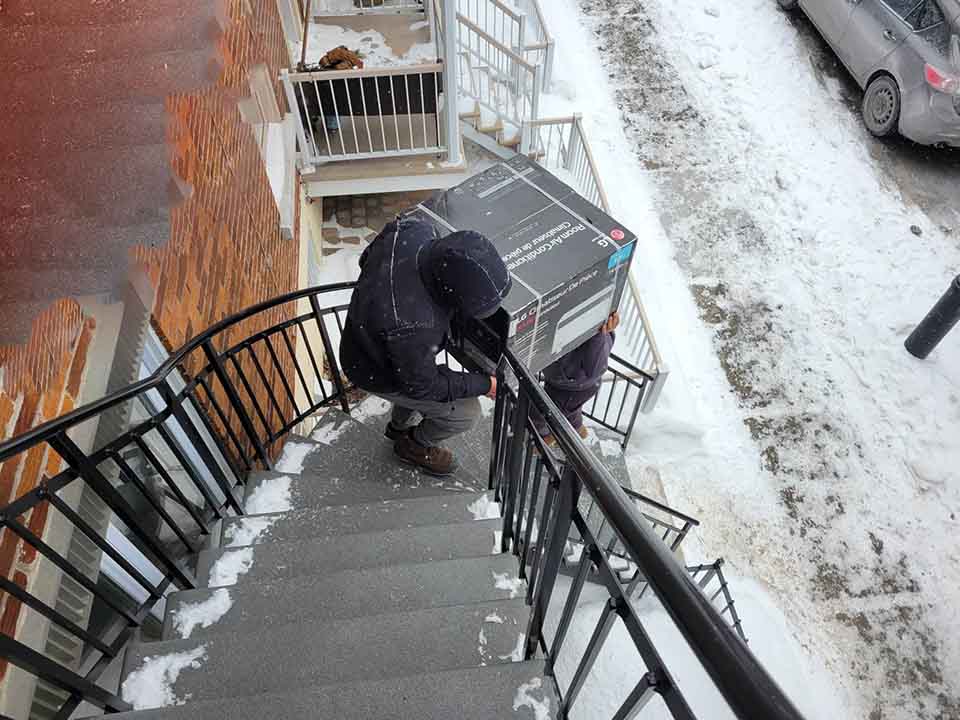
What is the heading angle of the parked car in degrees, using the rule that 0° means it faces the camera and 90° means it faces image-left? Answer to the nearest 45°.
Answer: approximately 135°

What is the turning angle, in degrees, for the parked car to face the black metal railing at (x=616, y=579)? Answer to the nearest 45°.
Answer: approximately 135° to its left

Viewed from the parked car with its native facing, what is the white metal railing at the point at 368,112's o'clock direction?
The white metal railing is roughly at 9 o'clock from the parked car.

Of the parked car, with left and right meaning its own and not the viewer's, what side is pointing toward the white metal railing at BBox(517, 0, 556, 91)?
left

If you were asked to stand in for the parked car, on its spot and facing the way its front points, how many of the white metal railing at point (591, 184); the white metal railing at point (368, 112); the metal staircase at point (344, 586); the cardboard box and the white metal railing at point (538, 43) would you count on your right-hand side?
0

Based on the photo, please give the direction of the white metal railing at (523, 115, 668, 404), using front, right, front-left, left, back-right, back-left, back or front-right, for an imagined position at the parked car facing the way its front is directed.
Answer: left

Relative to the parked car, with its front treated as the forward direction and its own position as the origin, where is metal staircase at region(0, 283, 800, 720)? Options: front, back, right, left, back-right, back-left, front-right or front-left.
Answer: back-left

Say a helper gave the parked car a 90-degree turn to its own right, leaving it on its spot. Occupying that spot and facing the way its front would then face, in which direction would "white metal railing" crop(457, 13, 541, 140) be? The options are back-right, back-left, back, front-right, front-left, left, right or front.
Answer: back

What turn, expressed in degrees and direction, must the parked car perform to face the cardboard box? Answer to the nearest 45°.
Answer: approximately 135° to its left

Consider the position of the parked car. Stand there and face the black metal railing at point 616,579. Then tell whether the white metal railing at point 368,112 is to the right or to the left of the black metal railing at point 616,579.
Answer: right

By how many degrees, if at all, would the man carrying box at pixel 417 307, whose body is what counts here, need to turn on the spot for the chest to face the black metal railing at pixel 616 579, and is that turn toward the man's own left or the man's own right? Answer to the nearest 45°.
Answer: approximately 90° to the man's own right
